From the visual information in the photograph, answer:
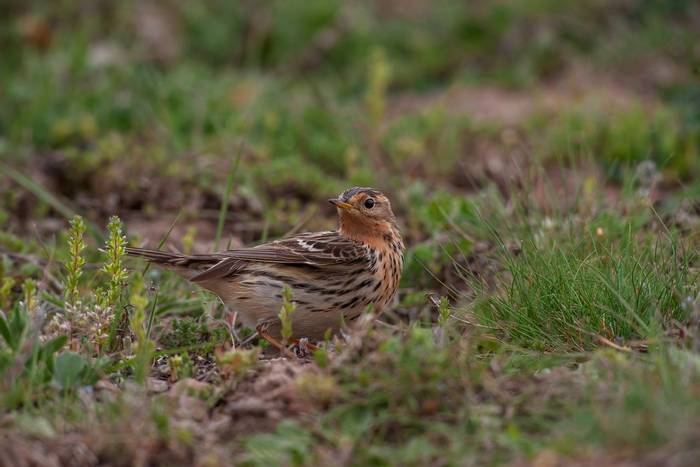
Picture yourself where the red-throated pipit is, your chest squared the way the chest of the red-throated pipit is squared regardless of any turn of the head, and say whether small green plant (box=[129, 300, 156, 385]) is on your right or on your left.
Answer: on your right

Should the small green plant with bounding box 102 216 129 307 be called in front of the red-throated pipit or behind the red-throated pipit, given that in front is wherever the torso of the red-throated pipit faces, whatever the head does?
behind

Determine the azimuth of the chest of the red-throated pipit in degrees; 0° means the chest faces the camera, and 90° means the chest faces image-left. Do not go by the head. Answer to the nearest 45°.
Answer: approximately 270°

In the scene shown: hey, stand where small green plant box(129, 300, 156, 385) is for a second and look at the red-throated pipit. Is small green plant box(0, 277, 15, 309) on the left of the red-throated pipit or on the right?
left

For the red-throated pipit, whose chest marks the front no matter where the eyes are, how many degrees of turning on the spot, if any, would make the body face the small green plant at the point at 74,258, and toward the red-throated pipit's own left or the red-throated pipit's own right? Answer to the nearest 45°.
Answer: approximately 135° to the red-throated pipit's own right

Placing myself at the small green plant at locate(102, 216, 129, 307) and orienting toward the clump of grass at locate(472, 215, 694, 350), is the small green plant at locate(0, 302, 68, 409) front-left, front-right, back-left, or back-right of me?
back-right

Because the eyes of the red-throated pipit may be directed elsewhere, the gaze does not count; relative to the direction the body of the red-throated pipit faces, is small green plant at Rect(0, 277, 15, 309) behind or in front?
behind

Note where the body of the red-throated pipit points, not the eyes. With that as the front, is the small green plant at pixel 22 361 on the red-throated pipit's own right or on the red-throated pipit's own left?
on the red-throated pipit's own right
